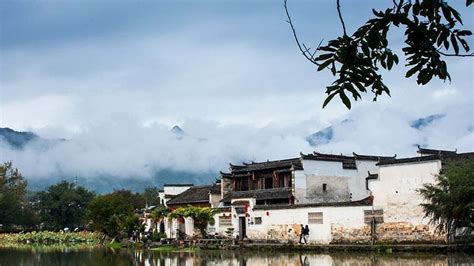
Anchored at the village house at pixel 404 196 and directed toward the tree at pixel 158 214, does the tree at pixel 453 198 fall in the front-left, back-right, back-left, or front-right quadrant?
back-left

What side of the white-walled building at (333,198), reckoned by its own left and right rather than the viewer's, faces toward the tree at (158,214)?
right

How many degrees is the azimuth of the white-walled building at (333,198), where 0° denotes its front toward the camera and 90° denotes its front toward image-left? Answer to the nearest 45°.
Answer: approximately 45°

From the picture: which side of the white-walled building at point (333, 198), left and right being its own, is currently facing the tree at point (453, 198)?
left
